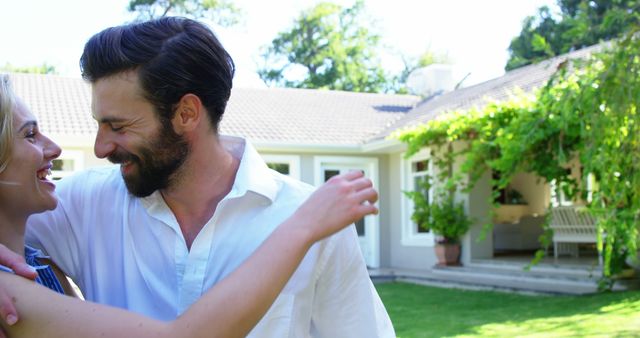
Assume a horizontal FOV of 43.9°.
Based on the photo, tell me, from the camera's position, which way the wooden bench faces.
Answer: facing the viewer

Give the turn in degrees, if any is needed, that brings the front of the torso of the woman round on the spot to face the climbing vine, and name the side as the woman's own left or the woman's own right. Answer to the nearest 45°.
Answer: approximately 45° to the woman's own left

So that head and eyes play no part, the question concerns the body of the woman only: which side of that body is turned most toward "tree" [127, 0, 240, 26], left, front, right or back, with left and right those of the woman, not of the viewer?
left

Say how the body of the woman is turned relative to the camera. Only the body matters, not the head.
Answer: to the viewer's right

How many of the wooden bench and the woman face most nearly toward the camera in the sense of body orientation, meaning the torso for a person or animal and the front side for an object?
1

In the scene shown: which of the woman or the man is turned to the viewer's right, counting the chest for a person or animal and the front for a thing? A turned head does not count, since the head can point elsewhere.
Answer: the woman

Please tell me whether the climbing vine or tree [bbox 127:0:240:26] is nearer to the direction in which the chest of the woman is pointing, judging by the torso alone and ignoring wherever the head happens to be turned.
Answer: the climbing vine

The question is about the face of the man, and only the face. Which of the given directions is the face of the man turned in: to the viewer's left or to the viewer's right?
to the viewer's left

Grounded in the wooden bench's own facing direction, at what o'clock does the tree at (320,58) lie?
The tree is roughly at 5 o'clock from the wooden bench.

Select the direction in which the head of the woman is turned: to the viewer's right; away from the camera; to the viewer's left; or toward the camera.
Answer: to the viewer's right

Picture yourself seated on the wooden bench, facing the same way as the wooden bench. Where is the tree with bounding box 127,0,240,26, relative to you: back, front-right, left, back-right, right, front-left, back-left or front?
back-right

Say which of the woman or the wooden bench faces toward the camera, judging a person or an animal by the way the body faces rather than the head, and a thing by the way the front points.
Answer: the wooden bench
